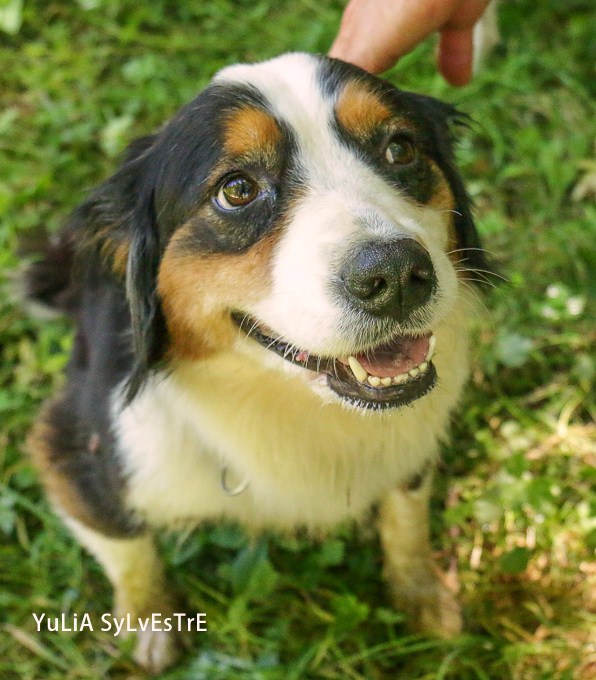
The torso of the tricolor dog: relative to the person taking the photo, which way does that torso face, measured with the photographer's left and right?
facing the viewer and to the right of the viewer
